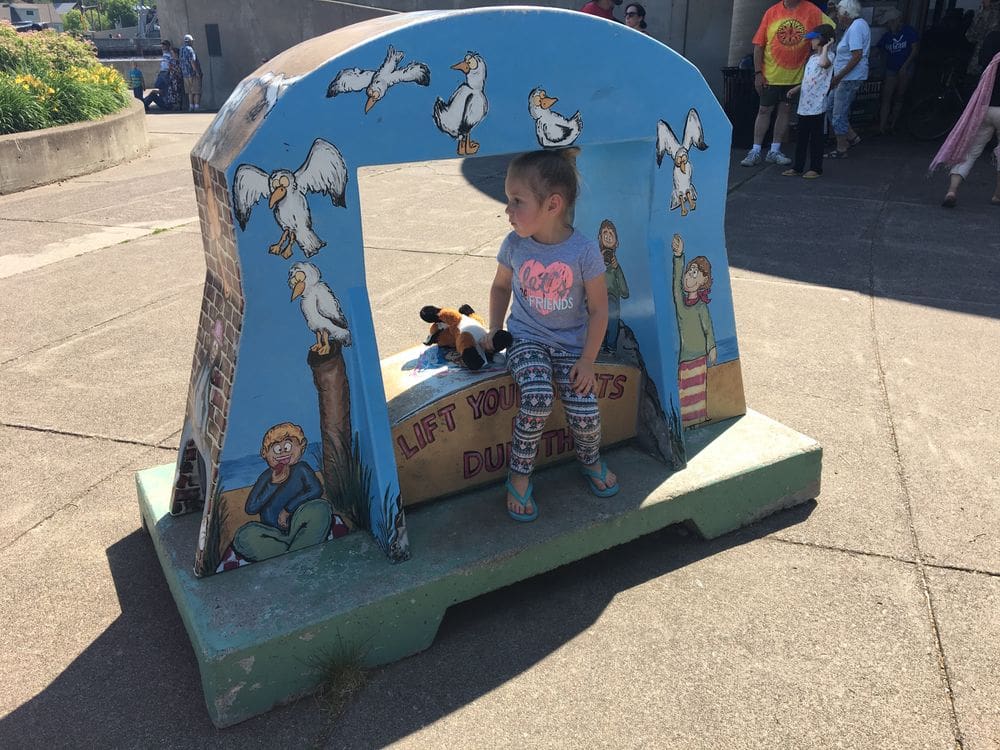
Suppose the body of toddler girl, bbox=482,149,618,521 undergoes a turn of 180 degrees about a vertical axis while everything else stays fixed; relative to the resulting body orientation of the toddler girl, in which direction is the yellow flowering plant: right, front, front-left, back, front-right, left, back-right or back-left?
front-left

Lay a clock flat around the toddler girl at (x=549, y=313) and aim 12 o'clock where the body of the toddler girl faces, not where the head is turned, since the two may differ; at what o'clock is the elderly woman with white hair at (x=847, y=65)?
The elderly woman with white hair is roughly at 7 o'clock from the toddler girl.

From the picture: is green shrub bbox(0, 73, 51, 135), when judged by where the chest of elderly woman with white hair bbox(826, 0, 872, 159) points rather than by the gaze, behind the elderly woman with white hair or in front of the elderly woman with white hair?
in front

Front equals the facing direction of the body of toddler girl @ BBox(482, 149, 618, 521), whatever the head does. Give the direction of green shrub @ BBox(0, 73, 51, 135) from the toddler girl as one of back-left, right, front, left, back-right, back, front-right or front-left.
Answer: back-right

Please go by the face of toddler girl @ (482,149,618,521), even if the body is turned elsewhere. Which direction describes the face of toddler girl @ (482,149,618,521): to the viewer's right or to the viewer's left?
to the viewer's left

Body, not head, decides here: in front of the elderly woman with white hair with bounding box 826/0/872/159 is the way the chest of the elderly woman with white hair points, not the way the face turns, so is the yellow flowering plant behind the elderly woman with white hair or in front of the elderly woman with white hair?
in front

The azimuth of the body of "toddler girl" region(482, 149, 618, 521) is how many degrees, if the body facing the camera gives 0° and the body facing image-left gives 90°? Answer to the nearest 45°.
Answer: approximately 0°
